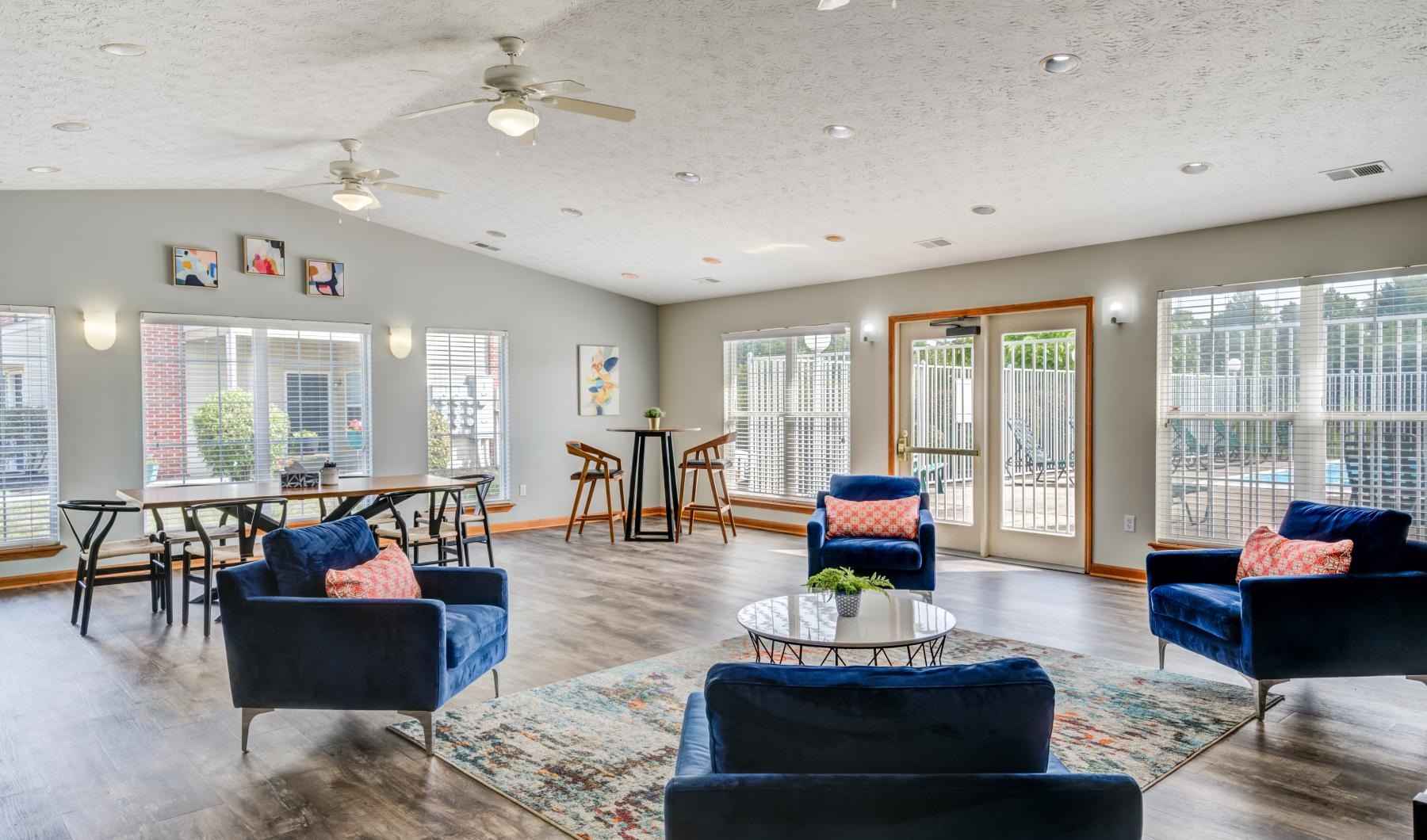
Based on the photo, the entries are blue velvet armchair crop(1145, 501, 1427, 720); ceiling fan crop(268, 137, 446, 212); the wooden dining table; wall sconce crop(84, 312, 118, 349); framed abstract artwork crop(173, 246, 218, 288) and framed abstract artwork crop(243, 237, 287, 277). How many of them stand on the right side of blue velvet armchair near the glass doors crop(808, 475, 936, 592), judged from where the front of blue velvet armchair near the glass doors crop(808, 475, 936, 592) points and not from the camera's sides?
5

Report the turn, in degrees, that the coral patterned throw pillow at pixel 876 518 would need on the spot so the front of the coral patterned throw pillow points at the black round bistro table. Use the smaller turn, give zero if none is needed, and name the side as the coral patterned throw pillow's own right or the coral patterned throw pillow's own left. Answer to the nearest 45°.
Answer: approximately 135° to the coral patterned throw pillow's own right

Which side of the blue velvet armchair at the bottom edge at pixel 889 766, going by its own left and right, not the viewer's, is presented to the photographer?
back

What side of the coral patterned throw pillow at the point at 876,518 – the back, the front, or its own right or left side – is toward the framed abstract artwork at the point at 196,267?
right

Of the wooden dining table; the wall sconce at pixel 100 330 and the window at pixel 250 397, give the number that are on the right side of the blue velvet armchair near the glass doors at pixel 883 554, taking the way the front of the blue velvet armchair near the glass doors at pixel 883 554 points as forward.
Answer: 3

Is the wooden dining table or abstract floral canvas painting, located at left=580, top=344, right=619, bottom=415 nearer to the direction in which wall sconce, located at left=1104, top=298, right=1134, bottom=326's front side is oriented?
the wooden dining table

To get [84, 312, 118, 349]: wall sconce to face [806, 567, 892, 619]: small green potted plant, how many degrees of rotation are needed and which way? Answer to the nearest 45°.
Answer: approximately 45° to its left

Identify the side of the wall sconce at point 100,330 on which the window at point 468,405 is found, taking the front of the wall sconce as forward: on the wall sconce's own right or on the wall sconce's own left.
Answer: on the wall sconce's own left

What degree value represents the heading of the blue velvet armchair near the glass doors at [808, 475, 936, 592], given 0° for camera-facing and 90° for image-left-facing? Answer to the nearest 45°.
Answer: approximately 0°

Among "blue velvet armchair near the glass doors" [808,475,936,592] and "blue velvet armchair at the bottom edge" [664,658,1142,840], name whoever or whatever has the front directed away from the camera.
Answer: the blue velvet armchair at the bottom edge
